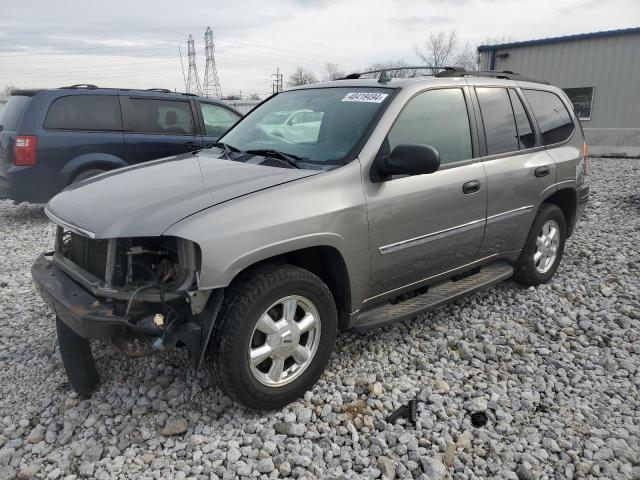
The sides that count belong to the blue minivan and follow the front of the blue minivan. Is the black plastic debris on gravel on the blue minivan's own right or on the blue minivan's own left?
on the blue minivan's own right

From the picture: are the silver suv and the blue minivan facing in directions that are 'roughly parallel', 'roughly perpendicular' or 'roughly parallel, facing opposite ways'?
roughly parallel, facing opposite ways

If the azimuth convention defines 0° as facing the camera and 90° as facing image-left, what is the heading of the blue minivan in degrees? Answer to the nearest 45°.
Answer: approximately 225°

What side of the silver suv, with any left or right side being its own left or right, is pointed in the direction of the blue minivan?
right

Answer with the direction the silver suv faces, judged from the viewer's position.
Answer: facing the viewer and to the left of the viewer

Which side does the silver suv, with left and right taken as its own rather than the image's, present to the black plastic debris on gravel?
left
